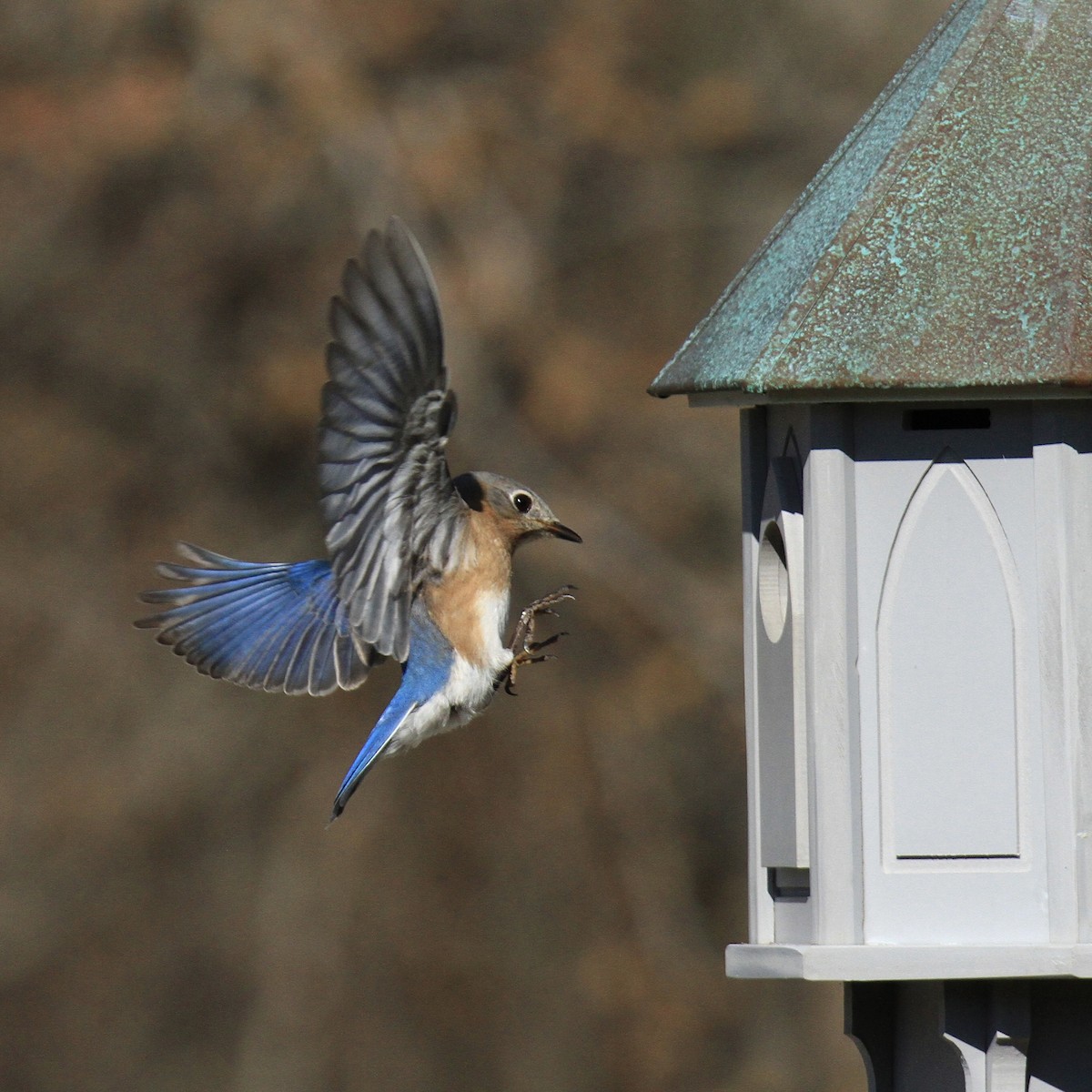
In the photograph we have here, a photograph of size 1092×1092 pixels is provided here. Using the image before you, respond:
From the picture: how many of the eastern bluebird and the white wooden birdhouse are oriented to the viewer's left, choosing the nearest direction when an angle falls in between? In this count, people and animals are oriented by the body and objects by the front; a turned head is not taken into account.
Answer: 1

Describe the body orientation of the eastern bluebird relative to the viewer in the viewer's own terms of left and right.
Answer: facing to the right of the viewer

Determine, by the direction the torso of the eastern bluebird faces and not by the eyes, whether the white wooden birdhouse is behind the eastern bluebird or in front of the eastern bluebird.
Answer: in front

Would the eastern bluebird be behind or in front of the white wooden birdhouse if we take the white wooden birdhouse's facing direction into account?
in front

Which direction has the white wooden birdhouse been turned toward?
to the viewer's left

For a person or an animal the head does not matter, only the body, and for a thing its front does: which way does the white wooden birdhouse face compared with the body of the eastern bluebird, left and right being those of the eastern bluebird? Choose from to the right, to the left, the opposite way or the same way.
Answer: the opposite way
